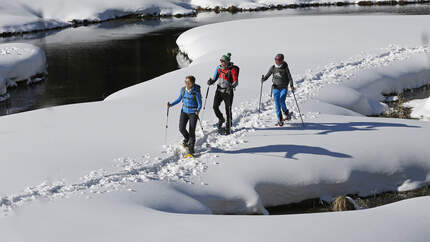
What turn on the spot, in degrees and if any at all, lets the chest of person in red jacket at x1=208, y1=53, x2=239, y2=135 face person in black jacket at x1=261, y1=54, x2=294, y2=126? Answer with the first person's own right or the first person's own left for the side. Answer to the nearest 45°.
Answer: approximately 135° to the first person's own left

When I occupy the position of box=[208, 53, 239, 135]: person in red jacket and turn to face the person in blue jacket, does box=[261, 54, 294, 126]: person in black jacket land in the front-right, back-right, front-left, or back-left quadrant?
back-left

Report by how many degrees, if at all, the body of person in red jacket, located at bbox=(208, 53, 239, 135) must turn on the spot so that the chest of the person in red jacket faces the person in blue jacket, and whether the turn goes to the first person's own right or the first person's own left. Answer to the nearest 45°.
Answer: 0° — they already face them

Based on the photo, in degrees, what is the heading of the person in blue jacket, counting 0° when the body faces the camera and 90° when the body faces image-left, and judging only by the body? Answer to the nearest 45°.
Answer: approximately 45°

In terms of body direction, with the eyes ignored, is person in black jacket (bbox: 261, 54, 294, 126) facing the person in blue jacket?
yes

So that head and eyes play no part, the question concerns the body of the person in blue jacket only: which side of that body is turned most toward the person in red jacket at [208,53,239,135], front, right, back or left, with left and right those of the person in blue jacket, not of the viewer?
back

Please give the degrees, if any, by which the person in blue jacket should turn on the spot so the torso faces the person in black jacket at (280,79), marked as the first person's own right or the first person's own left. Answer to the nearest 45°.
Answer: approximately 180°

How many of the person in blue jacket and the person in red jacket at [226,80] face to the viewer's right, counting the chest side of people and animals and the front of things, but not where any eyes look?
0

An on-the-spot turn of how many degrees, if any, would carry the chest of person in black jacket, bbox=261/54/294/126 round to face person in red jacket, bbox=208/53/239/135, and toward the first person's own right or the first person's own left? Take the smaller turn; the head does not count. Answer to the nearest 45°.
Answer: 0° — they already face them

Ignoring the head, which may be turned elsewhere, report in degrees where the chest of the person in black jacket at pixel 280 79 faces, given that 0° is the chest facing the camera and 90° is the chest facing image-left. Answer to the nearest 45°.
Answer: approximately 45°

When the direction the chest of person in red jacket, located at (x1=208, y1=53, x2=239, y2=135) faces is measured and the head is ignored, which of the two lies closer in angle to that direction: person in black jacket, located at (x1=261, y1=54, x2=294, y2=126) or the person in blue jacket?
the person in blue jacket
